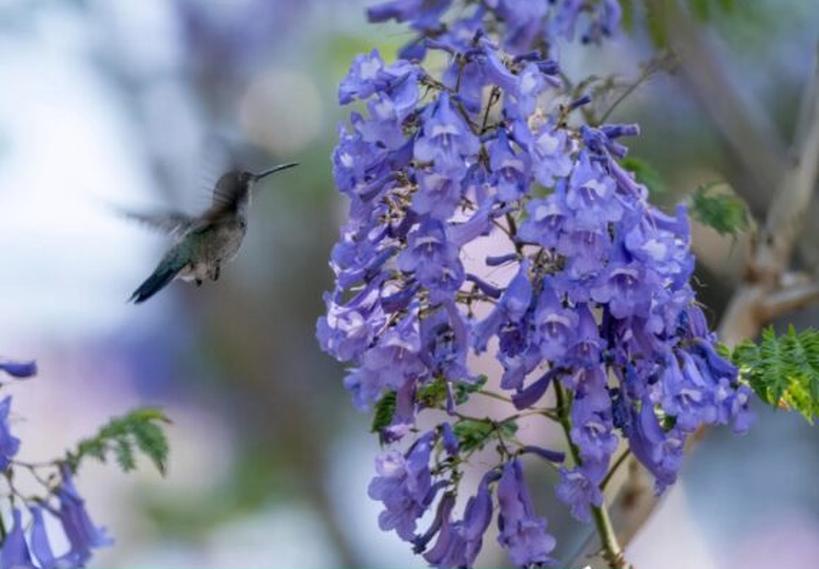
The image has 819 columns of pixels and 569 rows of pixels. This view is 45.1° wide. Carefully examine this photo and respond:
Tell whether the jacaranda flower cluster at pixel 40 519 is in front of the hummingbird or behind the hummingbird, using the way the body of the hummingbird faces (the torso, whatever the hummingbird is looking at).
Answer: behind

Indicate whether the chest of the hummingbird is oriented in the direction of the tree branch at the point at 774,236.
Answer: yes

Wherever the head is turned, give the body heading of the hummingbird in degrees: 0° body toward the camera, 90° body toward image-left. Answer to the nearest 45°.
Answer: approximately 270°
